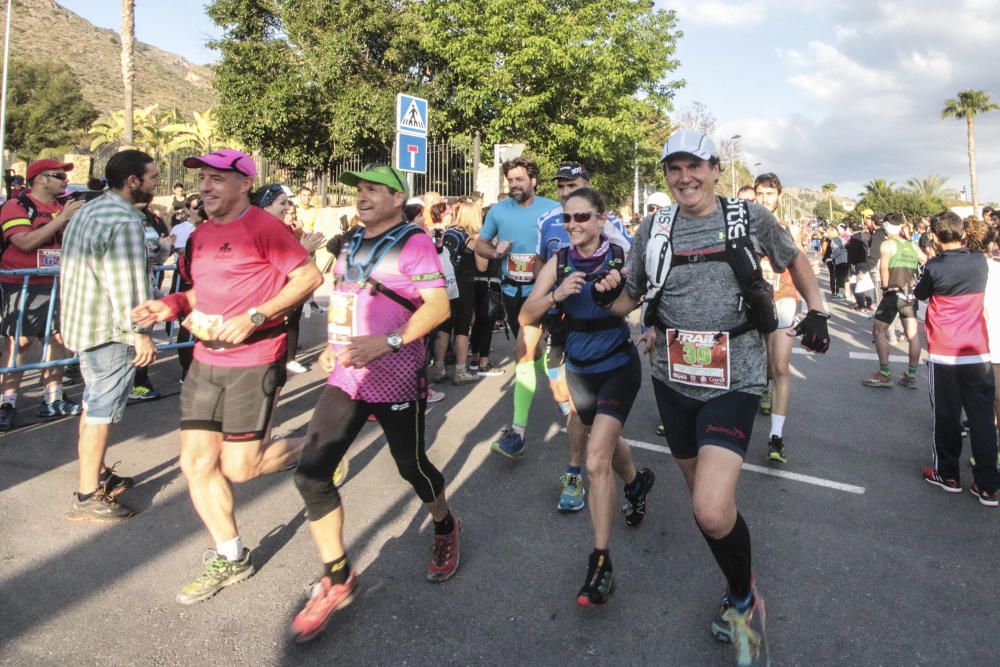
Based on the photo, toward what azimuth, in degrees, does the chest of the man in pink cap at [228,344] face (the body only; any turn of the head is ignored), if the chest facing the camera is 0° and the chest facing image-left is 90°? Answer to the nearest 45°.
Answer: approximately 45°

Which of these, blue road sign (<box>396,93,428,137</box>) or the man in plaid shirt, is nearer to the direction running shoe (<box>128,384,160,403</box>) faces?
the blue road sign

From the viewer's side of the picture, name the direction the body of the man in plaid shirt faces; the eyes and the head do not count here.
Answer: to the viewer's right

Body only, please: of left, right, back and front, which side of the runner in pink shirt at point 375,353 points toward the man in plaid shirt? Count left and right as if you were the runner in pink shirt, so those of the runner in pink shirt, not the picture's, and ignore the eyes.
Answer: right

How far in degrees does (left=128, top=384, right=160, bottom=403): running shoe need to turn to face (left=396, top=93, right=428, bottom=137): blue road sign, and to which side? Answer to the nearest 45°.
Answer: approximately 45° to its left

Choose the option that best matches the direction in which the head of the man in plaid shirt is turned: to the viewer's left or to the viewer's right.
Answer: to the viewer's right

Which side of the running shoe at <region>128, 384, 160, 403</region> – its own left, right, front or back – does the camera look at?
right

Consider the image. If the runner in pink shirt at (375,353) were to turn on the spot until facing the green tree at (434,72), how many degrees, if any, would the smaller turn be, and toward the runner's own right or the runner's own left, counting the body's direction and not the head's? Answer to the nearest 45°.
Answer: approximately 135° to the runner's own right

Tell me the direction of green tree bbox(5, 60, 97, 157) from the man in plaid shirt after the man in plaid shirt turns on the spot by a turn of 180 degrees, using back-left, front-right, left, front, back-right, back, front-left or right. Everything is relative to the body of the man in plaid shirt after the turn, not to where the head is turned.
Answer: right

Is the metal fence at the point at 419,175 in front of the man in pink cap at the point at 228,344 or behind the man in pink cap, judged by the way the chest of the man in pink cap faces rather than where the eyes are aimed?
behind

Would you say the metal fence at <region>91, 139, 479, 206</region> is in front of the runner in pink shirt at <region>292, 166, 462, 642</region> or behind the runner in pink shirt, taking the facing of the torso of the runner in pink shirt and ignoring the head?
behind

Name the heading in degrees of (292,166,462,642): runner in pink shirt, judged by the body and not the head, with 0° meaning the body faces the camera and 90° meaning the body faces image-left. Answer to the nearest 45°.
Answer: approximately 45°

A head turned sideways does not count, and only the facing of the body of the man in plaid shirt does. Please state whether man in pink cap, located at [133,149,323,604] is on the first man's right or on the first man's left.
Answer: on the first man's right
